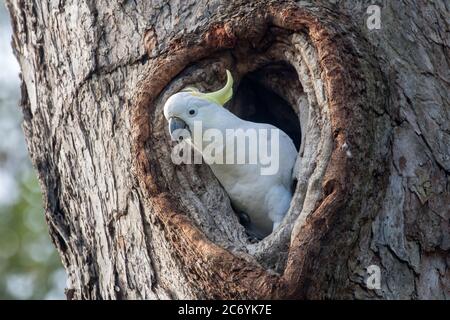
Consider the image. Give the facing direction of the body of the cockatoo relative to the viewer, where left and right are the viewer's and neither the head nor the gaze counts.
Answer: facing to the left of the viewer
